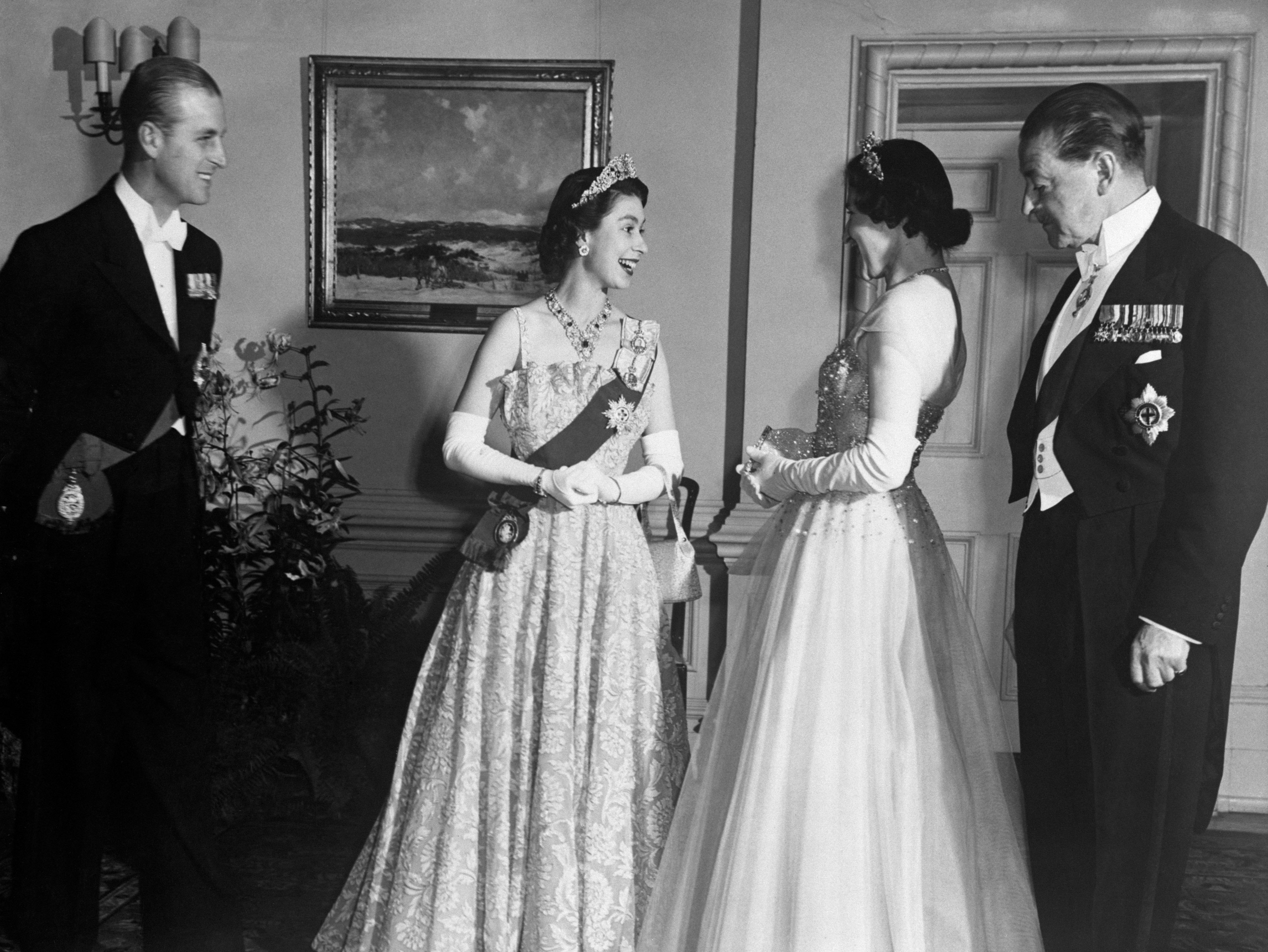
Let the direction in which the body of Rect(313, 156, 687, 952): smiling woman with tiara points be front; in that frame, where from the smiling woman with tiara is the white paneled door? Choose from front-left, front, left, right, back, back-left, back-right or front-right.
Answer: left

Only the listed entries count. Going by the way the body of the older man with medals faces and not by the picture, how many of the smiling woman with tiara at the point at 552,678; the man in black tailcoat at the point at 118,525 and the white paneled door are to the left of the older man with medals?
0

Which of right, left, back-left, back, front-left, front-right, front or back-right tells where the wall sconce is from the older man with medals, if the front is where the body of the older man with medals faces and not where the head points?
front-right

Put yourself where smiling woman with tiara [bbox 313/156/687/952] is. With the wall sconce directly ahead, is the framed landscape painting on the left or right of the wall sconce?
right

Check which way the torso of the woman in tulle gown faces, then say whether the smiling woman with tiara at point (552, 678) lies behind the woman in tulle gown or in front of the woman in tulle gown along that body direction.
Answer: in front

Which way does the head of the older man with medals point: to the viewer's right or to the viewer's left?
to the viewer's left

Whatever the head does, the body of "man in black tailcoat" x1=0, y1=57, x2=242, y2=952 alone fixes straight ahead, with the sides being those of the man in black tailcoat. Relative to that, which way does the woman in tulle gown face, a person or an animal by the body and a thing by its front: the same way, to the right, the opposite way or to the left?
the opposite way

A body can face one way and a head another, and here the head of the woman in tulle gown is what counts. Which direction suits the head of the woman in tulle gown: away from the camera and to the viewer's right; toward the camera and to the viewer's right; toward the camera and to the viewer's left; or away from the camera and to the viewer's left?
away from the camera and to the viewer's left

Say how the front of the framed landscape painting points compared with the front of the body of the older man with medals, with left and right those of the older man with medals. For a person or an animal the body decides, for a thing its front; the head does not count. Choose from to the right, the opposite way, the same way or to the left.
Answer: to the left

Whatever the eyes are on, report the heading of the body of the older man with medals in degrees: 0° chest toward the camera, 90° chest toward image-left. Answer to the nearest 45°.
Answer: approximately 45°

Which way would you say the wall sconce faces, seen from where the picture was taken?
facing the viewer

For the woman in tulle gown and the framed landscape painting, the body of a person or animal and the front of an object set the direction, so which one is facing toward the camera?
the framed landscape painting

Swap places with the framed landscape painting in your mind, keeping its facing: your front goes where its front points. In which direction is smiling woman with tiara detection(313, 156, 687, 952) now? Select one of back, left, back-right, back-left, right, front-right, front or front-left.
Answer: front

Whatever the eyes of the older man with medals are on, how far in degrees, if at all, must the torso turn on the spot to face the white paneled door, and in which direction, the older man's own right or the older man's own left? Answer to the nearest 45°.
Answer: approximately 135° to the older man's own right

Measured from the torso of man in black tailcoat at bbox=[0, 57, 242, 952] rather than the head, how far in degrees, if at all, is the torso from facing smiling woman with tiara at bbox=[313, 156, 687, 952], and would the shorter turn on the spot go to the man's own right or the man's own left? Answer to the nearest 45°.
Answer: approximately 45° to the man's own left

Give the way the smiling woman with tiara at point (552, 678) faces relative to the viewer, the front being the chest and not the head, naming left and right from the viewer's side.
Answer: facing the viewer and to the right of the viewer

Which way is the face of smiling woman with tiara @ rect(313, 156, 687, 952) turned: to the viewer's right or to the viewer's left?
to the viewer's right

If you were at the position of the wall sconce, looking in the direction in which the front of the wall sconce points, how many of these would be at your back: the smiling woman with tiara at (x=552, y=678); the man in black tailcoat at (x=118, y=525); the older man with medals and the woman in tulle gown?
0

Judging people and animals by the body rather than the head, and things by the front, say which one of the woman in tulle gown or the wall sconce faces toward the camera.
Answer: the wall sconce

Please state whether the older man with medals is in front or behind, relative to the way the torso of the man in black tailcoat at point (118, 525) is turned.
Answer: in front
